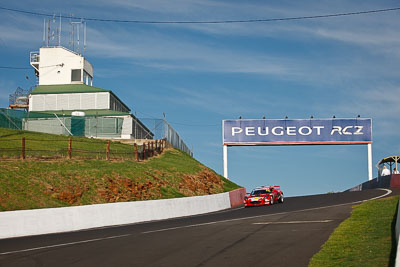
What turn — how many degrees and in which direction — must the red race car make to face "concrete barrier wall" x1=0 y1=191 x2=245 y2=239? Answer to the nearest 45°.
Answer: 0° — it already faces it

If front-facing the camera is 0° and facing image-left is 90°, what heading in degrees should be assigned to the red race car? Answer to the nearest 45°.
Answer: approximately 45°

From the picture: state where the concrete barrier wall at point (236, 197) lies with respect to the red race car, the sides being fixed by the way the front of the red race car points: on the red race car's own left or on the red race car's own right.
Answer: on the red race car's own right
